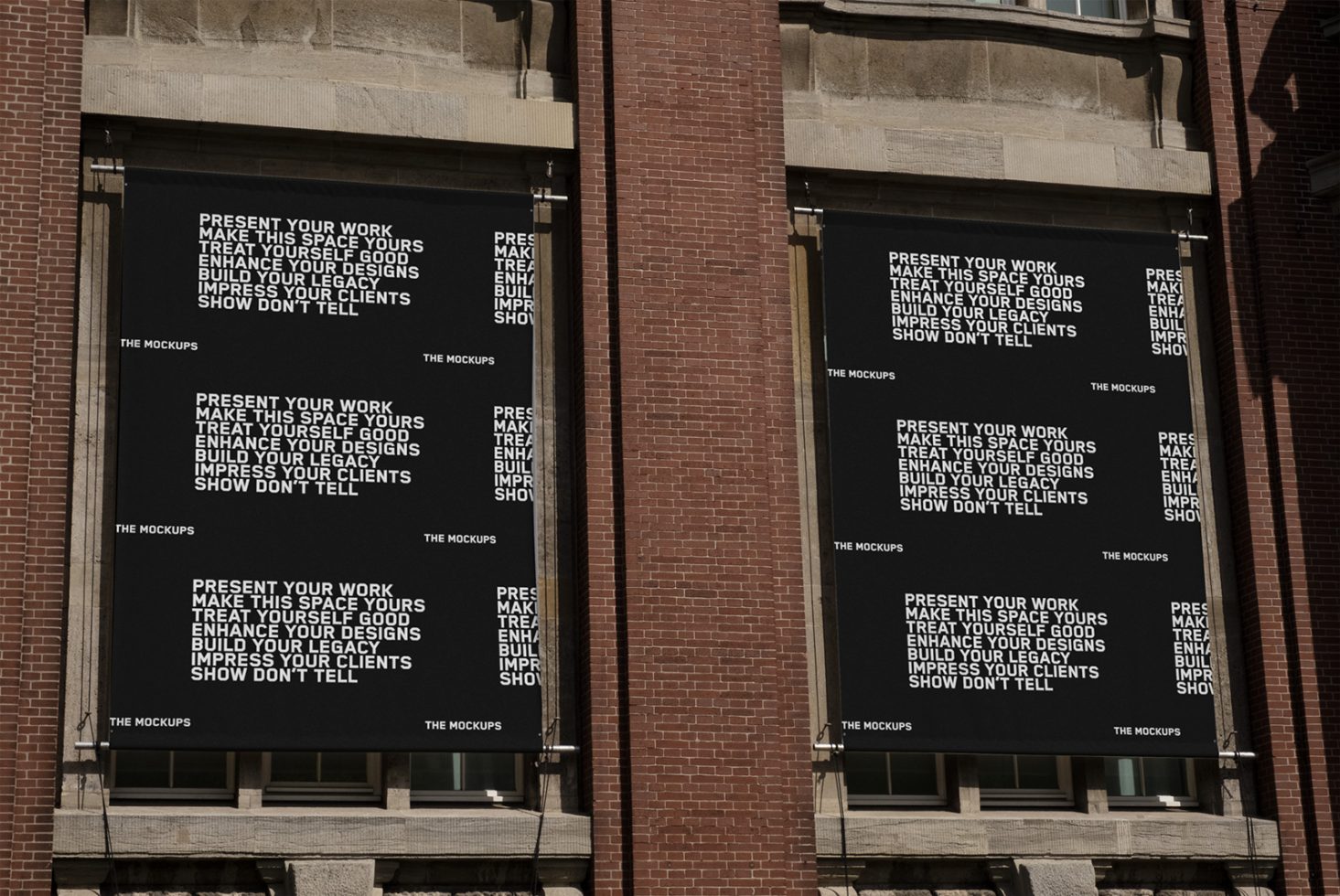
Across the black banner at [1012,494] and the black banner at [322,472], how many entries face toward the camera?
2

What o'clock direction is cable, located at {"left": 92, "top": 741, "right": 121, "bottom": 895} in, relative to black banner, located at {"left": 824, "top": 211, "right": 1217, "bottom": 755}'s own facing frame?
The cable is roughly at 2 o'clock from the black banner.

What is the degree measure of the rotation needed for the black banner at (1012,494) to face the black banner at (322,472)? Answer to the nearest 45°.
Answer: approximately 45° to its right

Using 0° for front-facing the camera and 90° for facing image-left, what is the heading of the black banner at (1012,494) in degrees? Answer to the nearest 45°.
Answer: approximately 0°

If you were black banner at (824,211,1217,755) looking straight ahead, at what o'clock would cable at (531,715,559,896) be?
The cable is roughly at 2 o'clock from the black banner.

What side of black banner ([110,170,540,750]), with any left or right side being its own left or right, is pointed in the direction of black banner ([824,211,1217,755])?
left
